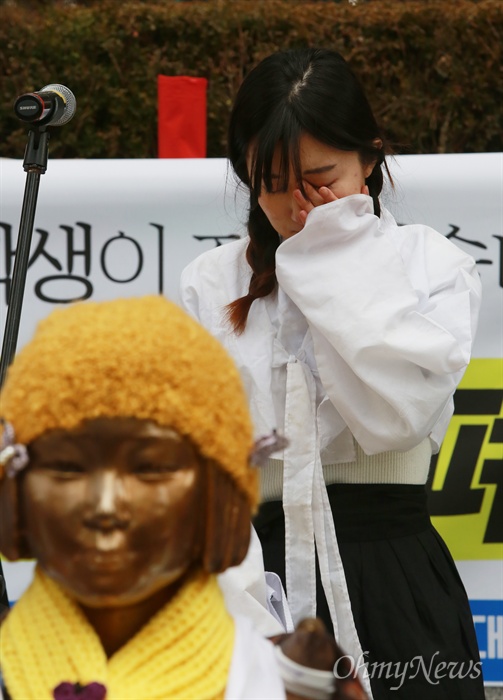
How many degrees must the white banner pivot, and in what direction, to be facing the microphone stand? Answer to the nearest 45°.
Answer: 0° — it already faces it

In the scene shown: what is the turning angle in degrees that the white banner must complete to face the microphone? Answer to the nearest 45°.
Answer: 0° — it already faces it

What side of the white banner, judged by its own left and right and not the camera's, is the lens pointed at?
front
